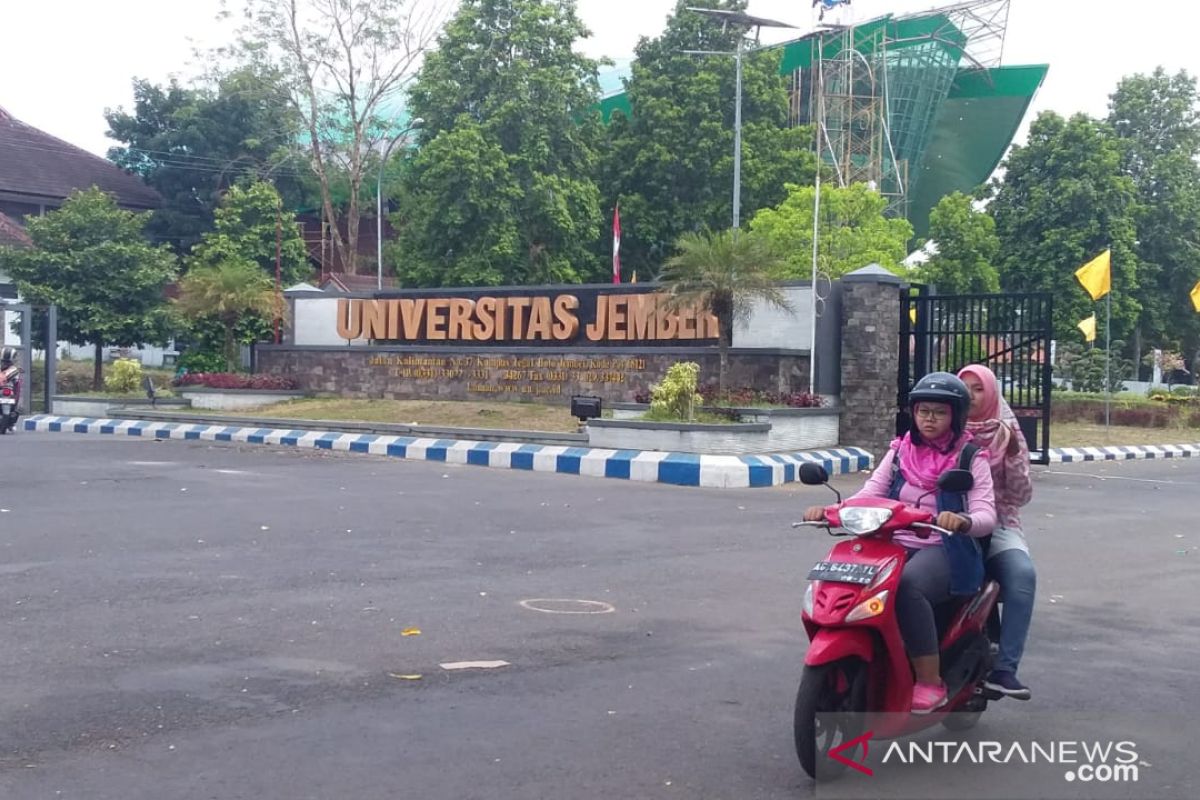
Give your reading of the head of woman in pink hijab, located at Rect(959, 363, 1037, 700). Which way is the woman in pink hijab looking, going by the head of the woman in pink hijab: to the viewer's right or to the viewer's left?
to the viewer's left

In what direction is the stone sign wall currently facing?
toward the camera

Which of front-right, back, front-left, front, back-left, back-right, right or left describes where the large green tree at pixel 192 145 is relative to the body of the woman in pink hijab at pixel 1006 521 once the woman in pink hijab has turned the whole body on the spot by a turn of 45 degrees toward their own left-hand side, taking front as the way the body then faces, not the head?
back-right

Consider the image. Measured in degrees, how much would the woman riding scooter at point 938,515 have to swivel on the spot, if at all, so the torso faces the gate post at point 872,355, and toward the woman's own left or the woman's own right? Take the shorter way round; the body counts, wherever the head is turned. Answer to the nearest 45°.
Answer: approximately 135° to the woman's own right

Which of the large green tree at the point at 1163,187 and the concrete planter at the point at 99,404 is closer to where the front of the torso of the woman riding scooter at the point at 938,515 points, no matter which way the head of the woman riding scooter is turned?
the concrete planter

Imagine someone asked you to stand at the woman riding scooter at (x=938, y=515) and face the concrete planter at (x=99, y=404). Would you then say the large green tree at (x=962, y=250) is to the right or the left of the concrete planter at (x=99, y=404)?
right

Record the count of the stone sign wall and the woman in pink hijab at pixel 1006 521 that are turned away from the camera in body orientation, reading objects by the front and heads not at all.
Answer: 0

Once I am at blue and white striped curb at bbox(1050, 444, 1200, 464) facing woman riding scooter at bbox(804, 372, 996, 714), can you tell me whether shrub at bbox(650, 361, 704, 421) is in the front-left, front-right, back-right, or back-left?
front-right

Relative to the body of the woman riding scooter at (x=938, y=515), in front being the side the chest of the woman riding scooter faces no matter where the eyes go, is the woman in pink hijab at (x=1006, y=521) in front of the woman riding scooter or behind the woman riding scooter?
behind

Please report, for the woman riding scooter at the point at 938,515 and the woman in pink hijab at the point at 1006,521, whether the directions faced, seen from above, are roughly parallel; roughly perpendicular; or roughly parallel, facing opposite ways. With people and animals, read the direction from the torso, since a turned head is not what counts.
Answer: roughly parallel

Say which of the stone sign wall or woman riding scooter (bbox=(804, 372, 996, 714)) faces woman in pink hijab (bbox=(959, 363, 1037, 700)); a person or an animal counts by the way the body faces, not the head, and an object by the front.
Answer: the stone sign wall

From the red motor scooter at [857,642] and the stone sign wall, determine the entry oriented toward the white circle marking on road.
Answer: the stone sign wall

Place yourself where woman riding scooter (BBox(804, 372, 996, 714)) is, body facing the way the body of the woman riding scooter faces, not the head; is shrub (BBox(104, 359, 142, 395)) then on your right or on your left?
on your right

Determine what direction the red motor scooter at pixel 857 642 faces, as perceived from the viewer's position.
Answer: facing the viewer and to the left of the viewer

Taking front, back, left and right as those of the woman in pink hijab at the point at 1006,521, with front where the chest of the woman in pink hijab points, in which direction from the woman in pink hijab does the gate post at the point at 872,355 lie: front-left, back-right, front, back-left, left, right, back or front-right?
back-right

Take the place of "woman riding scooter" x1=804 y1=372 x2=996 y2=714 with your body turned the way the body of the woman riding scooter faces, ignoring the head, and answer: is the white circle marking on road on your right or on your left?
on your right

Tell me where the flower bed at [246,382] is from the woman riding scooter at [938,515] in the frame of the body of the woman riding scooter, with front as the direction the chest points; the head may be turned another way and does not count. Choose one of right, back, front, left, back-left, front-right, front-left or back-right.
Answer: right
